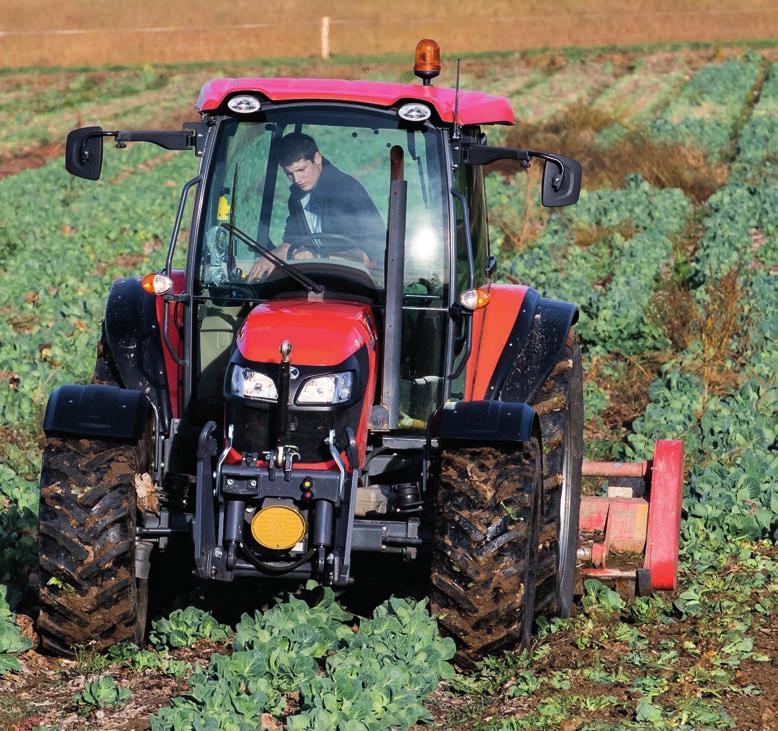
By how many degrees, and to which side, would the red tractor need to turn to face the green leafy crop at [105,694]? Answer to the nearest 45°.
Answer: approximately 45° to its right

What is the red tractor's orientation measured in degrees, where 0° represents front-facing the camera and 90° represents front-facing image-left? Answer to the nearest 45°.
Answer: approximately 0°

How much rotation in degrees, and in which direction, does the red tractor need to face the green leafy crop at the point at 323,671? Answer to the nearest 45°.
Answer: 0° — it already faces it

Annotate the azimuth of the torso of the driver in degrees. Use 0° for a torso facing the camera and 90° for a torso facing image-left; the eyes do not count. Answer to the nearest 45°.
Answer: approximately 45°

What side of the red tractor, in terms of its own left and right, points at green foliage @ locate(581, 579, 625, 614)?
left
